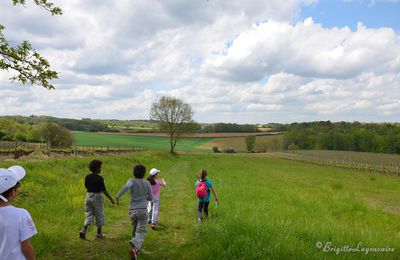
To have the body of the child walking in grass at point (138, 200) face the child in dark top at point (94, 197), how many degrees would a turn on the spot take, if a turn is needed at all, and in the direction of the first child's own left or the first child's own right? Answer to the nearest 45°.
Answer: approximately 45° to the first child's own left

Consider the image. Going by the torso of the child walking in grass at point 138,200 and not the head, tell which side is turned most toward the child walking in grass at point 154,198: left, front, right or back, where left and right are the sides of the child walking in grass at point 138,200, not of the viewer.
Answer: front

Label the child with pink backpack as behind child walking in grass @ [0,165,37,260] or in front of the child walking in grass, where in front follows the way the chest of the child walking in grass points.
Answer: in front

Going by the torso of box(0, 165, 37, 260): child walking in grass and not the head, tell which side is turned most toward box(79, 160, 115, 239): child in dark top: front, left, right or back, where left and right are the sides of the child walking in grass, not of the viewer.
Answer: front

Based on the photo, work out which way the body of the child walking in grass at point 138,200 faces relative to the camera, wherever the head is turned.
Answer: away from the camera

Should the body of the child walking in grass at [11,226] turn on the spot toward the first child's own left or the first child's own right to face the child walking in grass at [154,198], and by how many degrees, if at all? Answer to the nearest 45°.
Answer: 0° — they already face them

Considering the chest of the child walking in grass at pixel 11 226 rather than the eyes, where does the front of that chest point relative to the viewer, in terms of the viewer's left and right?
facing away from the viewer and to the right of the viewer

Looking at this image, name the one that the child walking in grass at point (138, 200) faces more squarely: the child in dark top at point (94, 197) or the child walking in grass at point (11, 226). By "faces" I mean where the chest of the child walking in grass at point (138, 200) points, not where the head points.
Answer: the child in dark top

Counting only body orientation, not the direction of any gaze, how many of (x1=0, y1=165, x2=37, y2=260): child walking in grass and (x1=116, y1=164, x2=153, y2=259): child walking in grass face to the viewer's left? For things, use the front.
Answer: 0
